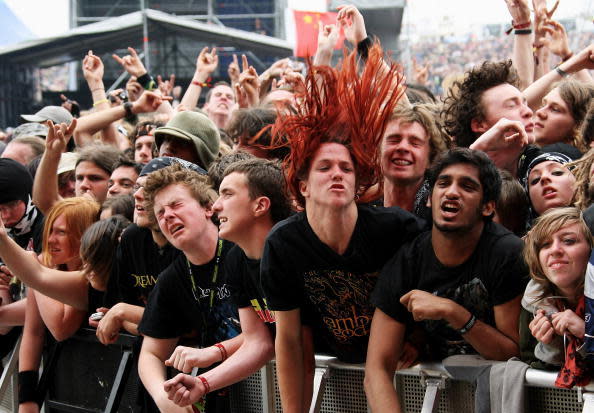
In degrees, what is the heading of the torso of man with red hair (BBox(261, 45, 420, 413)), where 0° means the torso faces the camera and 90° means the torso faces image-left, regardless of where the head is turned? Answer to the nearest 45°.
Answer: approximately 0°
